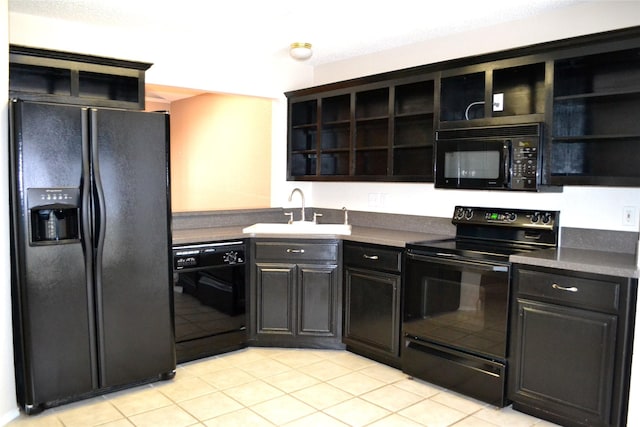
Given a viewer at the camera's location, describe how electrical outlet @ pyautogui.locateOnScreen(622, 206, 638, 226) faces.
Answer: facing the viewer and to the left of the viewer

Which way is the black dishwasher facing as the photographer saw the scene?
facing the viewer and to the right of the viewer

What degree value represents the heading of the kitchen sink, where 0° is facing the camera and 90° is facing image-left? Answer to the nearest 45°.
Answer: approximately 0°

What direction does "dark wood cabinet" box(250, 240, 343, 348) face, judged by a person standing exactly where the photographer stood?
facing the viewer

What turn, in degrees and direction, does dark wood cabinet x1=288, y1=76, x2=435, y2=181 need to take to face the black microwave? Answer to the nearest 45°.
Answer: approximately 90° to its left

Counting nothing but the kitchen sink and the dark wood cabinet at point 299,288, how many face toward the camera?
2

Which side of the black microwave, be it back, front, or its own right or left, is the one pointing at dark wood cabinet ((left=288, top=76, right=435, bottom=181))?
right

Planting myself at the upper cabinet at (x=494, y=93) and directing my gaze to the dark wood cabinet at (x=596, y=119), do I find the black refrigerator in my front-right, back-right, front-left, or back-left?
back-right

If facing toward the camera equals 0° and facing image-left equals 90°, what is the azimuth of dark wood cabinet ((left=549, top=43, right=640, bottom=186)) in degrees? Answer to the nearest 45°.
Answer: approximately 45°
